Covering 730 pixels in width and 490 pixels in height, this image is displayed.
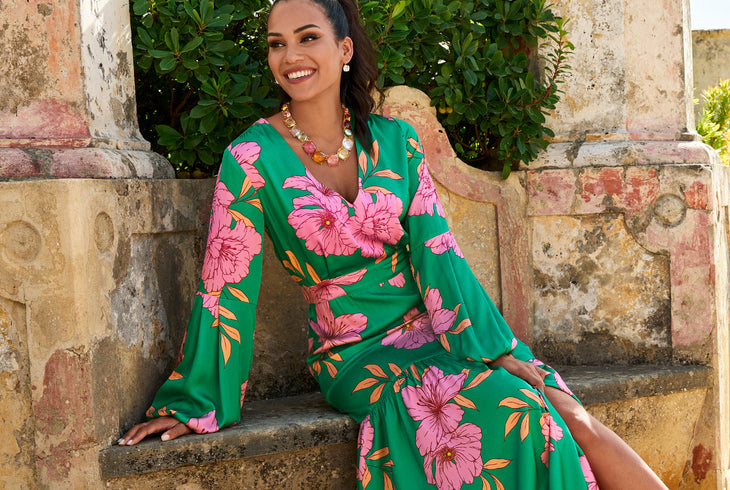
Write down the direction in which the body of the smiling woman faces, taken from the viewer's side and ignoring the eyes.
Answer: toward the camera

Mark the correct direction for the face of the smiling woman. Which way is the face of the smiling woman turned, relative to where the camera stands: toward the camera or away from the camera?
toward the camera

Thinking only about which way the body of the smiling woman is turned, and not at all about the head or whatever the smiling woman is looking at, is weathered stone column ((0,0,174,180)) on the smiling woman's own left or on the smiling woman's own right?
on the smiling woman's own right

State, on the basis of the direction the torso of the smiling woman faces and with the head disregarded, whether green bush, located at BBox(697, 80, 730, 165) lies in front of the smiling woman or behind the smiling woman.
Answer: behind

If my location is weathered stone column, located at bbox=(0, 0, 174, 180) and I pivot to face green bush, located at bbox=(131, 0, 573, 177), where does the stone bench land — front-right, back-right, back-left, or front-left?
front-right
